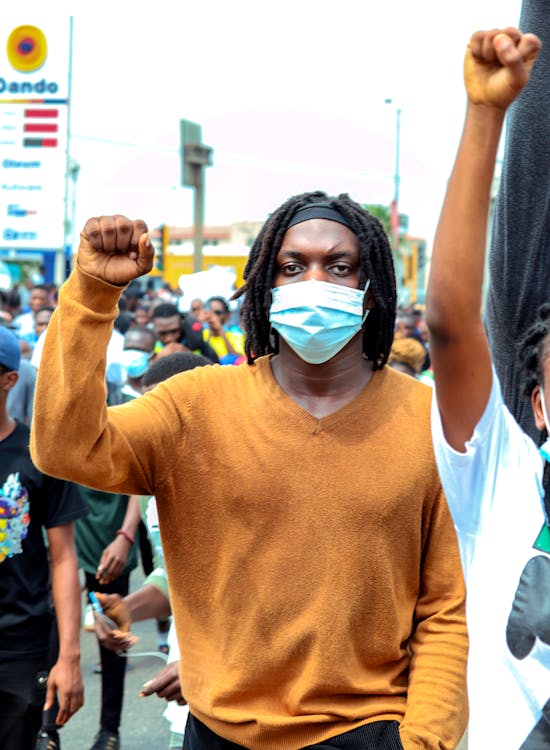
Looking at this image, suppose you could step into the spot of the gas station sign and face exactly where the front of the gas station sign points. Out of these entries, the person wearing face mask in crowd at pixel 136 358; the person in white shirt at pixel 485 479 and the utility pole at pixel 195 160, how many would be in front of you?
2

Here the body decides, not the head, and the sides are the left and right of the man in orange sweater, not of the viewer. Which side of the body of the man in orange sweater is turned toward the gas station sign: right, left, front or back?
back

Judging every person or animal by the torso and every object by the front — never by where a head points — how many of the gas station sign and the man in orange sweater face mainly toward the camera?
2

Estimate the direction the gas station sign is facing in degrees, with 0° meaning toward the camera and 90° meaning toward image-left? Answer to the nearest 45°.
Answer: approximately 0°

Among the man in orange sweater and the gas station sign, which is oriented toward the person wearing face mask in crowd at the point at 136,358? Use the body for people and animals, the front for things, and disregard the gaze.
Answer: the gas station sign

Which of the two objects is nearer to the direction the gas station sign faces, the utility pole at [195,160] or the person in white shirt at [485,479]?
the person in white shirt

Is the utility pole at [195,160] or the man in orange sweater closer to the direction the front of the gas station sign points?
the man in orange sweater

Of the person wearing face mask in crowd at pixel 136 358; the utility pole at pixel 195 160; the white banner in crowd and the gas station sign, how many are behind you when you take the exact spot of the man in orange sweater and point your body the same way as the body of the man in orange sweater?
4

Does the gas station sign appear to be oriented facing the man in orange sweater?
yes

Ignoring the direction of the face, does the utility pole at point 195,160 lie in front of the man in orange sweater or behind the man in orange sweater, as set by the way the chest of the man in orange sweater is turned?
behind
